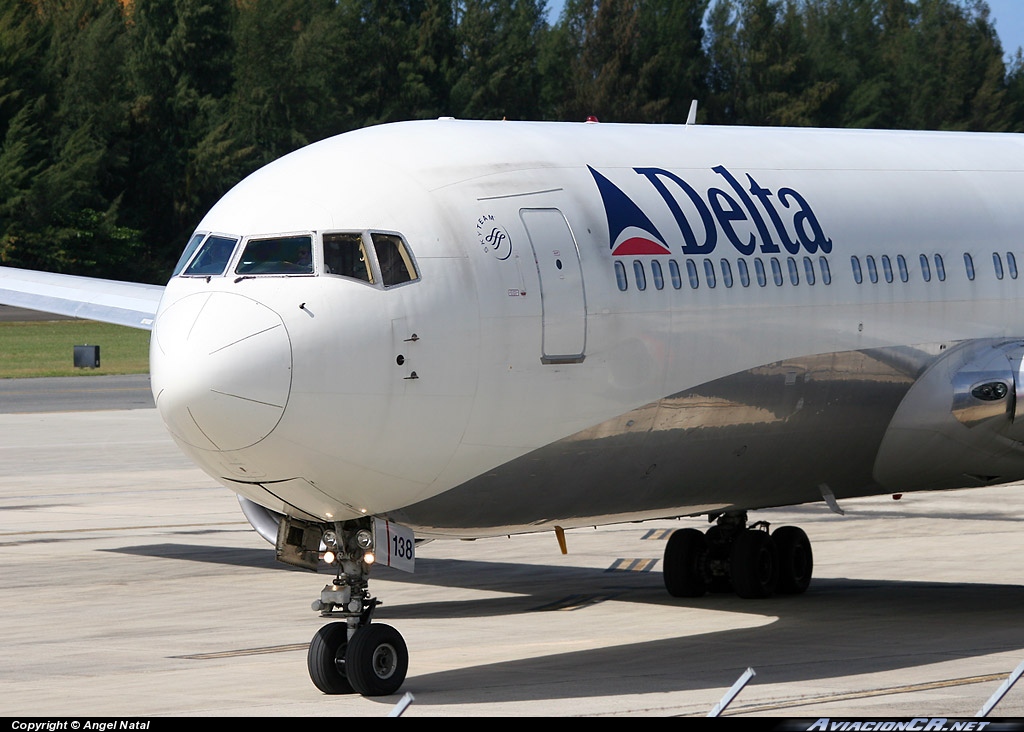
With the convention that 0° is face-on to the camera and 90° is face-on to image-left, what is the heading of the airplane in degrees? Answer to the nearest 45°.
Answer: approximately 45°
